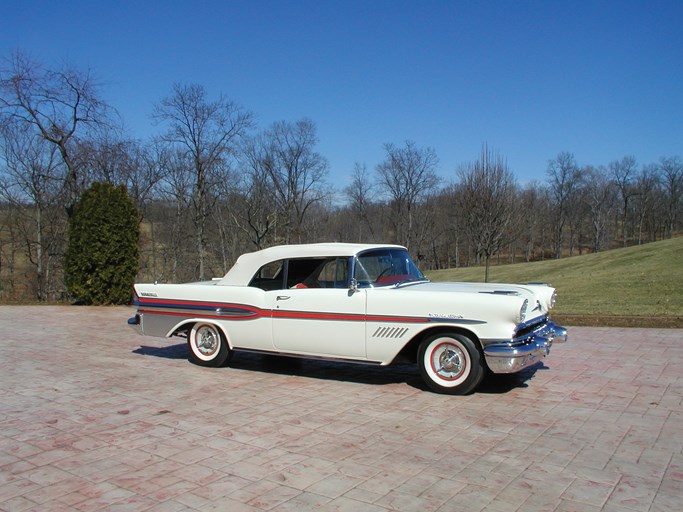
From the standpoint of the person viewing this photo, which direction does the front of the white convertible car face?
facing the viewer and to the right of the viewer

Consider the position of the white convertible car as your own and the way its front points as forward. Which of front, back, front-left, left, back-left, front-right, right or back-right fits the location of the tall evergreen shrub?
back

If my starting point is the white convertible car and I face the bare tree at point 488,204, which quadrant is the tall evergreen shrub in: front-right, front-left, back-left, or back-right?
front-left

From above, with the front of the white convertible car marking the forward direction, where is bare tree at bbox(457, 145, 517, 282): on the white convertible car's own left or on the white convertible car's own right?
on the white convertible car's own left

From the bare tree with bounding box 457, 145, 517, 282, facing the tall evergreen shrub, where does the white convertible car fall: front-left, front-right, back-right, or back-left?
front-left
